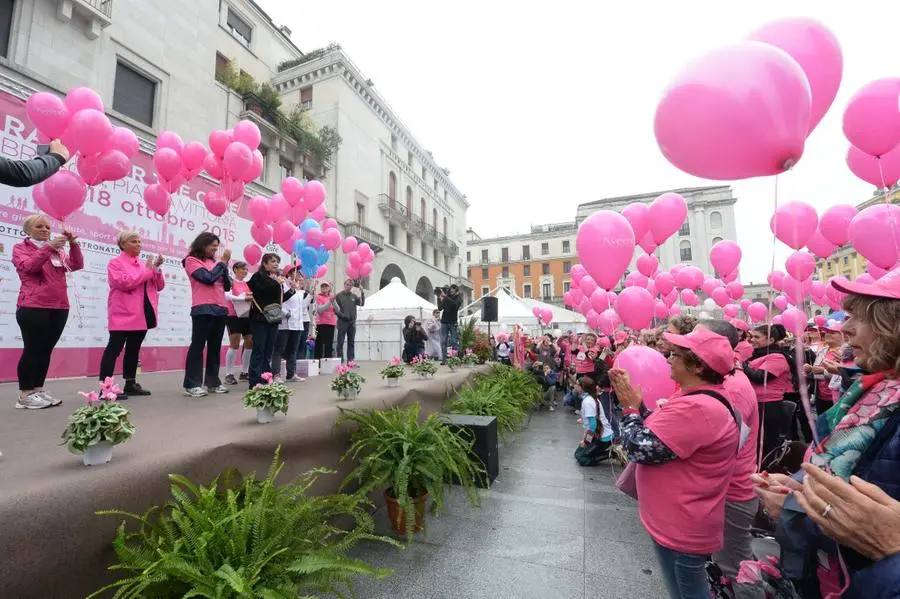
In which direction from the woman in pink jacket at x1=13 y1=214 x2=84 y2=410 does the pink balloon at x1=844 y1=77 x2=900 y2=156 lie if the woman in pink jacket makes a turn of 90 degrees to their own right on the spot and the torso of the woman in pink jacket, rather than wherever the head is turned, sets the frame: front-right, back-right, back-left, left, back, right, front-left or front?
left

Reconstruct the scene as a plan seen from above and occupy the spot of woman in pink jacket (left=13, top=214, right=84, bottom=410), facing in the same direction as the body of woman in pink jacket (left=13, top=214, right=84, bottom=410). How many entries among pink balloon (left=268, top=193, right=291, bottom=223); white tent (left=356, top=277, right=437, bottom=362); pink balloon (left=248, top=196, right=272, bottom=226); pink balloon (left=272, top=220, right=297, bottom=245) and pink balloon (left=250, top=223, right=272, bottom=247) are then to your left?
5

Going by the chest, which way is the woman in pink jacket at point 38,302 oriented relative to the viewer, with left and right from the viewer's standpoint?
facing the viewer and to the right of the viewer

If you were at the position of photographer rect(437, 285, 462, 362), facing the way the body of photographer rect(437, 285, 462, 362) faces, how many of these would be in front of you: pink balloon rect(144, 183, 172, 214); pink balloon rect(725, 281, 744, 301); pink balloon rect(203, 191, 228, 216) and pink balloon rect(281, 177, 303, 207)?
3

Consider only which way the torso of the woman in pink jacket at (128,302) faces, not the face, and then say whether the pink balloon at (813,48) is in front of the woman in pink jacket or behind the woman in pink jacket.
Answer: in front

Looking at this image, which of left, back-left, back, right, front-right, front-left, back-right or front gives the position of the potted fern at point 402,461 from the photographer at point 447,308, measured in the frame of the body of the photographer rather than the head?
front-left

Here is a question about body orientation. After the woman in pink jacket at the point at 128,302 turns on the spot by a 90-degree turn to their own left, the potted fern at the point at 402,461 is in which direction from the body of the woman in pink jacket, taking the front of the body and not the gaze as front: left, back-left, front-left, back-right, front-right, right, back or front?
right

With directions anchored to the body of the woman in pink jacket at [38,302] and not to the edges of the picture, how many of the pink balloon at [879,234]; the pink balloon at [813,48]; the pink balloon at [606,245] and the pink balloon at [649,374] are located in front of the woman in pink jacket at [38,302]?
4

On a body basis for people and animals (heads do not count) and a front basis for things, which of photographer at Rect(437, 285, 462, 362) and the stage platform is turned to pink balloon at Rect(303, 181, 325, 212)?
the photographer

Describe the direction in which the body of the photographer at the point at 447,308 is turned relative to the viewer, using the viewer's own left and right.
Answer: facing the viewer and to the left of the viewer

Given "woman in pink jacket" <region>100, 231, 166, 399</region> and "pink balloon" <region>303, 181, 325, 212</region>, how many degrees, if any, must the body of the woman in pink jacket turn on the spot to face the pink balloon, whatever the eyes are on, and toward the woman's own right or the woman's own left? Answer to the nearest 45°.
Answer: approximately 90° to the woman's own left

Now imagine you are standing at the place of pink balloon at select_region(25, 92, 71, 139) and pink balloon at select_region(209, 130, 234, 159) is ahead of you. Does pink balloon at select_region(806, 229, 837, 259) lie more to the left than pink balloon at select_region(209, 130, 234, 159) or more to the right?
right

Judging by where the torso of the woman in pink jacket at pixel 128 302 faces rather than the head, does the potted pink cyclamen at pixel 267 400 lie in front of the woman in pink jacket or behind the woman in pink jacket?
in front

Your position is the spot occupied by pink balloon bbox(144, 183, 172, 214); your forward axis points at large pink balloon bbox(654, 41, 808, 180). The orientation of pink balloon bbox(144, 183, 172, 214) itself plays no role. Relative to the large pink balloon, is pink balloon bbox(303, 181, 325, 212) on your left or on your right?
left
